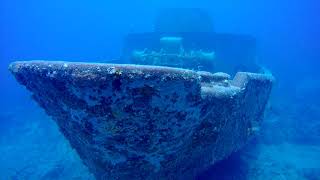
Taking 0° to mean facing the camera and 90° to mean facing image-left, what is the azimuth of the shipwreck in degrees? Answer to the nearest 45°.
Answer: approximately 45°
